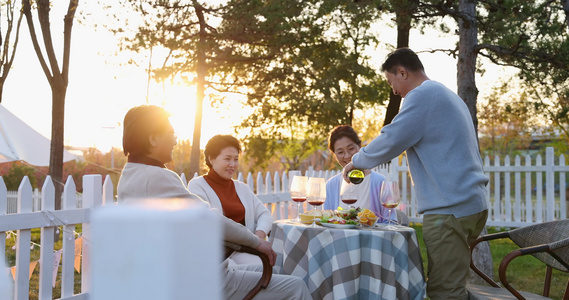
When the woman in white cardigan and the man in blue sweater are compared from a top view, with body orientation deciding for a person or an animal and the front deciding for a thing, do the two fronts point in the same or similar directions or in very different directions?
very different directions

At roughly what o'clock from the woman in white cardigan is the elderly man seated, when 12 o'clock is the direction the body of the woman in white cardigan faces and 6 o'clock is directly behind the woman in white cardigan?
The elderly man seated is roughly at 2 o'clock from the woman in white cardigan.

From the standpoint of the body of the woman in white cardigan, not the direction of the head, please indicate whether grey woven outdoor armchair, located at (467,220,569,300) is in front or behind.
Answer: in front

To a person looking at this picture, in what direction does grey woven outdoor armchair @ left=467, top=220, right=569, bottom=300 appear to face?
facing the viewer and to the left of the viewer

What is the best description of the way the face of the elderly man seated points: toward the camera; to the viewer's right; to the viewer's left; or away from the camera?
to the viewer's right

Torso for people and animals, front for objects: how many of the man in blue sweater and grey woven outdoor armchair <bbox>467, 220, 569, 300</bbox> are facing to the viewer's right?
0

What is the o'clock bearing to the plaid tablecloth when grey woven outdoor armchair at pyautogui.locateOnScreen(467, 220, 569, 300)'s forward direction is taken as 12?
The plaid tablecloth is roughly at 12 o'clock from the grey woven outdoor armchair.

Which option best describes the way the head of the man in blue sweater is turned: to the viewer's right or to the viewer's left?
to the viewer's left

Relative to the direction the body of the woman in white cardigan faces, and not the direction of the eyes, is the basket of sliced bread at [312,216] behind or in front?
in front

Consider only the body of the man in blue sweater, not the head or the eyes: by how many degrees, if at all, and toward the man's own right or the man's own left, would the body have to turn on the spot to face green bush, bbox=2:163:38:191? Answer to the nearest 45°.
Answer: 0° — they already face it

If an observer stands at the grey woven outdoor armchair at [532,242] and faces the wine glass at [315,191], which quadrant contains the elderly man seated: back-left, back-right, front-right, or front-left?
front-left
